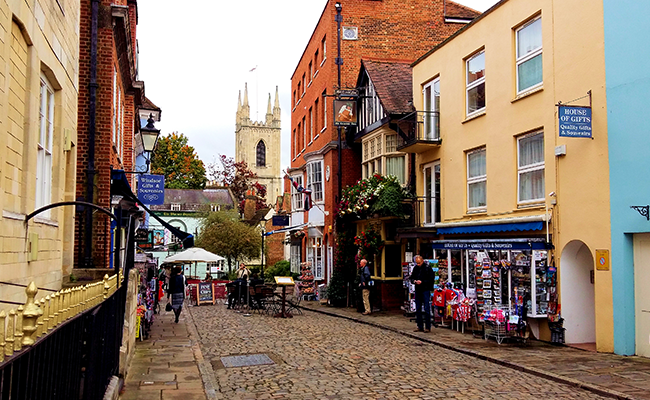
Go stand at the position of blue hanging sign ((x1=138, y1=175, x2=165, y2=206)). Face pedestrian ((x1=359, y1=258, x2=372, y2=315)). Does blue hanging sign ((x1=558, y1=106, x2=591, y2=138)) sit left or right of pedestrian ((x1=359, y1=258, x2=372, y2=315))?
right

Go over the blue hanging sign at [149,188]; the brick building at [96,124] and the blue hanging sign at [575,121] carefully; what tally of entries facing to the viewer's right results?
1

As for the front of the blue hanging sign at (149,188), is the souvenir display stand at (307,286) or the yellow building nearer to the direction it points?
the yellow building

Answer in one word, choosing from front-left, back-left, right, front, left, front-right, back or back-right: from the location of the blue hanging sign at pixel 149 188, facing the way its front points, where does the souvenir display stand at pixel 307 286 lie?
back-left

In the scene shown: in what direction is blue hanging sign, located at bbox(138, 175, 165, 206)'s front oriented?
toward the camera

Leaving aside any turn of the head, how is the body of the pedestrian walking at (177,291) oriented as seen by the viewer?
away from the camera

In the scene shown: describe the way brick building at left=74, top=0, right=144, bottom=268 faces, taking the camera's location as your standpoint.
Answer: facing to the right of the viewer

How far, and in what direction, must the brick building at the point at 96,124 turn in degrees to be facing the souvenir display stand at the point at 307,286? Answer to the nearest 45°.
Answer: approximately 45° to its left

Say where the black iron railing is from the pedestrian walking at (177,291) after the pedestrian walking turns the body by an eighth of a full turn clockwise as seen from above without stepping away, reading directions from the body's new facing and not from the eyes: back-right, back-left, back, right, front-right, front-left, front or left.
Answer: back-right

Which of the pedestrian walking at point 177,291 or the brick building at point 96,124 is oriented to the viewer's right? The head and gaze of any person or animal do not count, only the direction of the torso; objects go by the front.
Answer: the brick building

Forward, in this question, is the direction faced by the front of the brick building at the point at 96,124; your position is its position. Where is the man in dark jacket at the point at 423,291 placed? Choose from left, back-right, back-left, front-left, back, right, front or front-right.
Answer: front

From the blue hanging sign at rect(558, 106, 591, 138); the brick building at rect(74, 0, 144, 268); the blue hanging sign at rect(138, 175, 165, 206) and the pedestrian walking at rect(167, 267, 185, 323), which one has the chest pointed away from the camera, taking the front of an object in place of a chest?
the pedestrian walking

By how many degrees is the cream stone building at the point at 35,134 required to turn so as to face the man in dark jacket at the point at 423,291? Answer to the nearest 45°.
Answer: approximately 90° to its left

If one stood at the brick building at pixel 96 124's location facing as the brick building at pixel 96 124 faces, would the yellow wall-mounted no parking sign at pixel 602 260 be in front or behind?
in front

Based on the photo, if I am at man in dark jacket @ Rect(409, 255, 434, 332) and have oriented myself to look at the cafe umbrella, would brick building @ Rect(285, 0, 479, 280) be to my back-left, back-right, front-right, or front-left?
front-right

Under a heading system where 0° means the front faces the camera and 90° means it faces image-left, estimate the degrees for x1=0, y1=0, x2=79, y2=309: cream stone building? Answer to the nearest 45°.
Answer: approximately 315°

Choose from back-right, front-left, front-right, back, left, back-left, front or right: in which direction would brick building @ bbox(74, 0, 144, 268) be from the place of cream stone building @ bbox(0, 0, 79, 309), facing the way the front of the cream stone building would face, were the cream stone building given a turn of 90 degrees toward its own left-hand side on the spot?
front-left

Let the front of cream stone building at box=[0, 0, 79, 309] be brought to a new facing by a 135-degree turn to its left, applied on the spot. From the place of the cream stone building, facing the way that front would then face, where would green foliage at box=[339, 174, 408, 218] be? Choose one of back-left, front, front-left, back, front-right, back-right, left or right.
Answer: front-right
